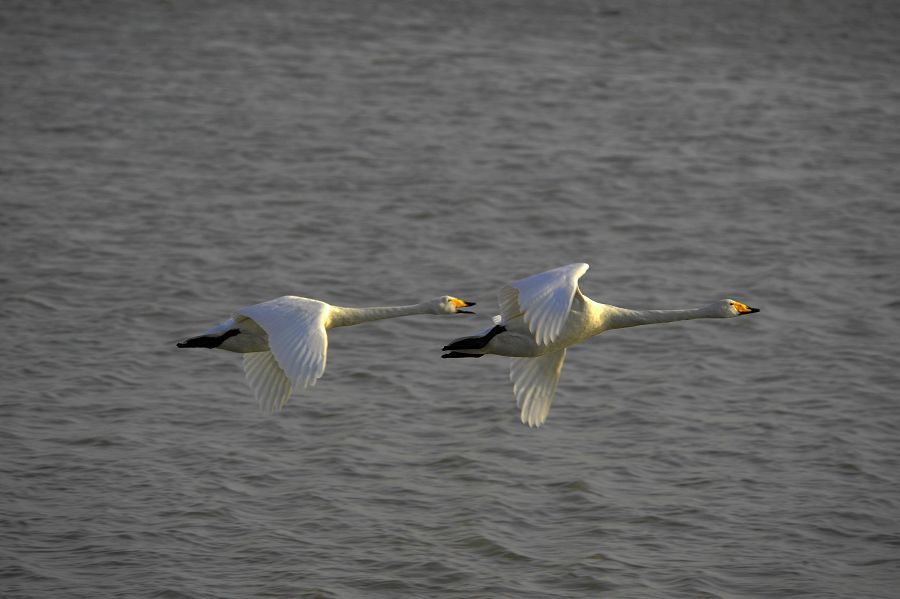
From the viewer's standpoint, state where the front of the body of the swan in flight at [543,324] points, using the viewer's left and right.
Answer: facing to the right of the viewer

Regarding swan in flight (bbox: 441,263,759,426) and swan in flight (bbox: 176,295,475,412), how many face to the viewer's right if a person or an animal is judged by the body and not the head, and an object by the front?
2

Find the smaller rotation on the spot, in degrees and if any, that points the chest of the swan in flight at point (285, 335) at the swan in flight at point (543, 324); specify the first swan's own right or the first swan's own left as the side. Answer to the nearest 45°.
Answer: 0° — it already faces it

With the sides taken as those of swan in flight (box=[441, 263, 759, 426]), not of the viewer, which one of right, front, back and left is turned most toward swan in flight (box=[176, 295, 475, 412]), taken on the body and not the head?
back

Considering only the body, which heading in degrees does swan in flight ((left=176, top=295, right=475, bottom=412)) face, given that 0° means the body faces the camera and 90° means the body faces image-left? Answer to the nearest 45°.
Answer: approximately 270°
